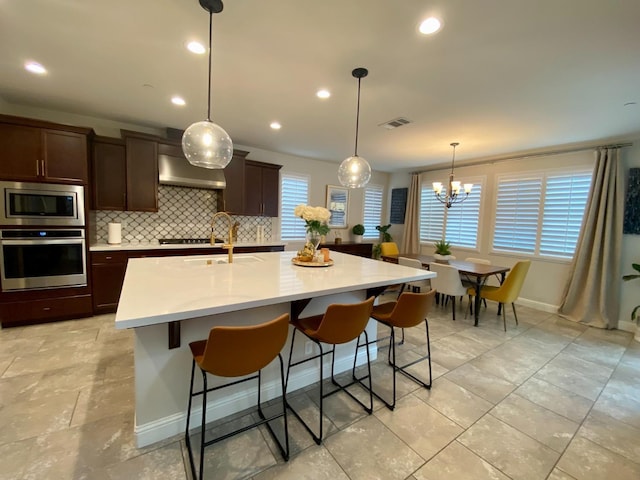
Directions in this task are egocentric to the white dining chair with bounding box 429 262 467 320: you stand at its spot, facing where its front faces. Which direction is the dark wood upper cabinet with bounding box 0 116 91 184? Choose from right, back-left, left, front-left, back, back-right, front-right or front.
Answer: back

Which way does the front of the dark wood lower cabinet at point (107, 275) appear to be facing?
toward the camera

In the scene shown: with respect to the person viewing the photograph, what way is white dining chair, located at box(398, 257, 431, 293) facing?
facing away from the viewer and to the right of the viewer

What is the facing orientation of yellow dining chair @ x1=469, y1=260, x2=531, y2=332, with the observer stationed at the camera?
facing away from the viewer and to the left of the viewer

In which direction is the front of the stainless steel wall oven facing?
toward the camera

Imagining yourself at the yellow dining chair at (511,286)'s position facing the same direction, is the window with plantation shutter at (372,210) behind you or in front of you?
in front

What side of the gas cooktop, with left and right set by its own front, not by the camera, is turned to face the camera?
front

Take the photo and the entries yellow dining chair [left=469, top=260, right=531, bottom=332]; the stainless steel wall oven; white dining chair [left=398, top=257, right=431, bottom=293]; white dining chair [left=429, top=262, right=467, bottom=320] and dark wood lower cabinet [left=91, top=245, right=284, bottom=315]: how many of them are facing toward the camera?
2

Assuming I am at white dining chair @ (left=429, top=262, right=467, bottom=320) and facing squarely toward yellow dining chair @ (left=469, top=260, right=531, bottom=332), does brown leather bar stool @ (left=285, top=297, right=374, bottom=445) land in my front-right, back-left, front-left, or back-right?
back-right

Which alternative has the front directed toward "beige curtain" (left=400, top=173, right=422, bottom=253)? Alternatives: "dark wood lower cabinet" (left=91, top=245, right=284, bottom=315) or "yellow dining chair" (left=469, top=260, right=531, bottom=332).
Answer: the yellow dining chair

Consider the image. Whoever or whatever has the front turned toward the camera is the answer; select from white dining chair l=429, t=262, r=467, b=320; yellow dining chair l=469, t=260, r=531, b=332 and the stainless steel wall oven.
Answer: the stainless steel wall oven

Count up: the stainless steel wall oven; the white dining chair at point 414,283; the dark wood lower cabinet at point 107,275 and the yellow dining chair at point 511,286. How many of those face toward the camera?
2

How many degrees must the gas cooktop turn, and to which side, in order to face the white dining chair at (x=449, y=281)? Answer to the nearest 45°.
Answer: approximately 45° to its left

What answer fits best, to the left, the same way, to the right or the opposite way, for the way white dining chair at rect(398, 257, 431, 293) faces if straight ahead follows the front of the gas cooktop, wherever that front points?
to the left

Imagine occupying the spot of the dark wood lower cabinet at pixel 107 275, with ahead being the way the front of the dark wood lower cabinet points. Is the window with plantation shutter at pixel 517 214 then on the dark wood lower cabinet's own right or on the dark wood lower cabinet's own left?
on the dark wood lower cabinet's own left

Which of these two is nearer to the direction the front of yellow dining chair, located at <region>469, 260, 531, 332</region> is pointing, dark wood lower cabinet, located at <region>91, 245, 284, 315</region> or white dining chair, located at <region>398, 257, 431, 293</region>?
the white dining chair

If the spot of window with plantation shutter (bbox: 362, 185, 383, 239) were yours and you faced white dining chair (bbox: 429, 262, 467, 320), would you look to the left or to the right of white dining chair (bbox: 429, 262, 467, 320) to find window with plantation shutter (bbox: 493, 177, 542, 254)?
left

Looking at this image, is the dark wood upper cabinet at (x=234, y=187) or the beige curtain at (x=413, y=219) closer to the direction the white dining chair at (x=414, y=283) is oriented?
the beige curtain

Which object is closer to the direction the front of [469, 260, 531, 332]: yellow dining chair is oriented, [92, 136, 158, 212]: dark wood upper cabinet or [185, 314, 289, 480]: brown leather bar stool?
the dark wood upper cabinet

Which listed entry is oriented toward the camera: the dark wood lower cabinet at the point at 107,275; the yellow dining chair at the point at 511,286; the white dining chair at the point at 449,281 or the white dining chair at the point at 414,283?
the dark wood lower cabinet

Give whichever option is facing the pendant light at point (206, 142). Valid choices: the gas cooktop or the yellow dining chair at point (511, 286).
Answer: the gas cooktop

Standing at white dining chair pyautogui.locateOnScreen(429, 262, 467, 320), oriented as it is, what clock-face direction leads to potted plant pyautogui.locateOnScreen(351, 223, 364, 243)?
The potted plant is roughly at 9 o'clock from the white dining chair.
